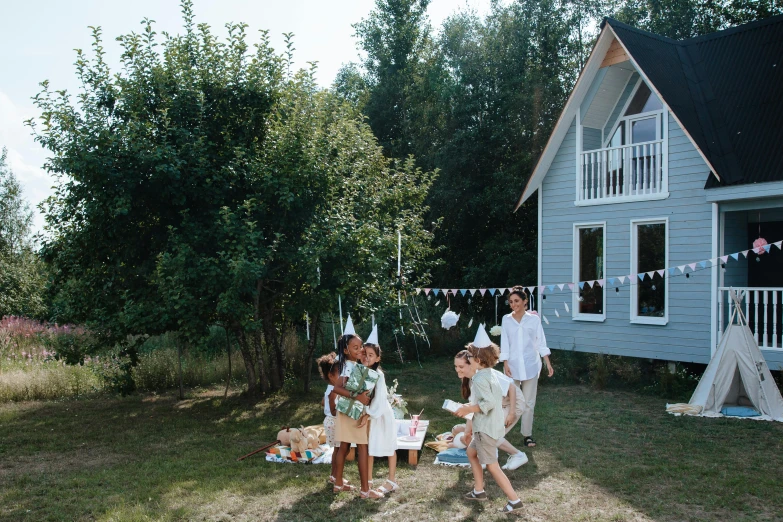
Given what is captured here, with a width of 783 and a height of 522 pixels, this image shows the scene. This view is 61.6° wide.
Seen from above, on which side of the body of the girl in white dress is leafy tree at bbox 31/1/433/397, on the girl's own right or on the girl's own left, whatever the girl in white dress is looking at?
on the girl's own right

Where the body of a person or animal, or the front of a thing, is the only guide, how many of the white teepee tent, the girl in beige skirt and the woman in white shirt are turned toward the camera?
2

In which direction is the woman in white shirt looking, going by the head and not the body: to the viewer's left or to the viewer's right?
to the viewer's left

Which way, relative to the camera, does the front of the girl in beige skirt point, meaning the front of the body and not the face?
to the viewer's right

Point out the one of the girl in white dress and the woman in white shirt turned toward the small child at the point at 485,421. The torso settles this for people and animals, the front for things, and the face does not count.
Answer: the woman in white shirt

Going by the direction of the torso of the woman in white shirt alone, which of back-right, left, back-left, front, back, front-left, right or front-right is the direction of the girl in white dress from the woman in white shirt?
front-right

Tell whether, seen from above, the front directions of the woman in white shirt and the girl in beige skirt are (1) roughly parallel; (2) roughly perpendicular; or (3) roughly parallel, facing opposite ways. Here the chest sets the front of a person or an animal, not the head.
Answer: roughly perpendicular

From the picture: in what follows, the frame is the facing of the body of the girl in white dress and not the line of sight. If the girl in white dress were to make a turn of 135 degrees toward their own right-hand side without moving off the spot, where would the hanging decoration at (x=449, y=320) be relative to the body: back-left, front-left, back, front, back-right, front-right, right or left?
front

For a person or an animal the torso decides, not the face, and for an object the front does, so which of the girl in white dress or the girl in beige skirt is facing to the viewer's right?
the girl in beige skirt
